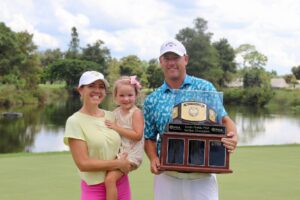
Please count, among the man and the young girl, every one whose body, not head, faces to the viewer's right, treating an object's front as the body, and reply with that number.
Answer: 0

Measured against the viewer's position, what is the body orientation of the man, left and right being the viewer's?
facing the viewer

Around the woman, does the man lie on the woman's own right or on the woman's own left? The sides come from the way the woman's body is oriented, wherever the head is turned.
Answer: on the woman's own left

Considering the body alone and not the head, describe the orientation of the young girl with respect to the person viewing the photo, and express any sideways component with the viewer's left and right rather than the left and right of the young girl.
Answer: facing the viewer and to the left of the viewer

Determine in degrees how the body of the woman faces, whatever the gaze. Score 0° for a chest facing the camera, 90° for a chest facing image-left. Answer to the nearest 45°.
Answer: approximately 315°

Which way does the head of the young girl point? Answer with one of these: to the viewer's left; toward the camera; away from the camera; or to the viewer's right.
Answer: toward the camera

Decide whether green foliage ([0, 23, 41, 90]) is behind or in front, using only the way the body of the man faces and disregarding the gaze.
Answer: behind
